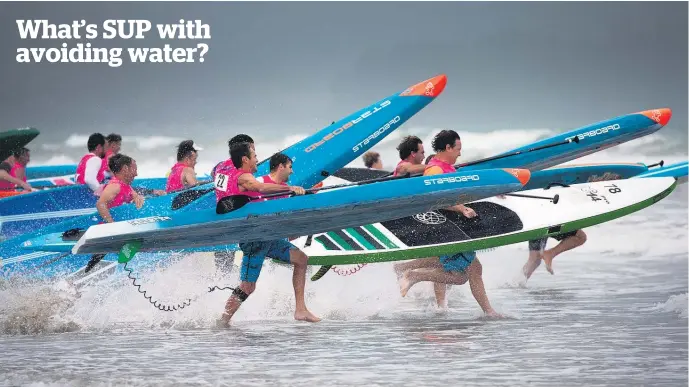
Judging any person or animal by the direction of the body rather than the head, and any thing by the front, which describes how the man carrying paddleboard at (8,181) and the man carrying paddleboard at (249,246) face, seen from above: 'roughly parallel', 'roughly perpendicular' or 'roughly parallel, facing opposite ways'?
roughly parallel

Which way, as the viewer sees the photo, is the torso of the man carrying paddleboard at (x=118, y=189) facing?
to the viewer's right

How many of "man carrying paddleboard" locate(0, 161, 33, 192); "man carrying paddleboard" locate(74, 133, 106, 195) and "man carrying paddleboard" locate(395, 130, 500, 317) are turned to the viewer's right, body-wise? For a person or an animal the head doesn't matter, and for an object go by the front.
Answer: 3

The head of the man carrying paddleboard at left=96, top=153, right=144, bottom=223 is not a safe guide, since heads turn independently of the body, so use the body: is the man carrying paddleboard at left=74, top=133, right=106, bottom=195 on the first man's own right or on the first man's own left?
on the first man's own left

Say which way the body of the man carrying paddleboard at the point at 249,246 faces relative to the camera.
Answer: to the viewer's right

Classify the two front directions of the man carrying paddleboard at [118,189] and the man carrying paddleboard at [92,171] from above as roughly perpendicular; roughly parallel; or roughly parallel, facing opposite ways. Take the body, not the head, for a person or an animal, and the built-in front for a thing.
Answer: roughly parallel

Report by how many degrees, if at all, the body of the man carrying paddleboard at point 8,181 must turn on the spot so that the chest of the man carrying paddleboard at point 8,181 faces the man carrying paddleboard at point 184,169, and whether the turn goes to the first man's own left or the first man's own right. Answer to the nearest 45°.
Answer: approximately 45° to the first man's own right

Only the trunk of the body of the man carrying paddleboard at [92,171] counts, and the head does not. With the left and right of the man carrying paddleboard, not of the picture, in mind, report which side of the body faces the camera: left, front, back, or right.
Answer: right

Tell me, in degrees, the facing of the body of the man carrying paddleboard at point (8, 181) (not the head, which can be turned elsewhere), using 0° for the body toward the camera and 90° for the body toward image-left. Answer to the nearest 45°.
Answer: approximately 270°
